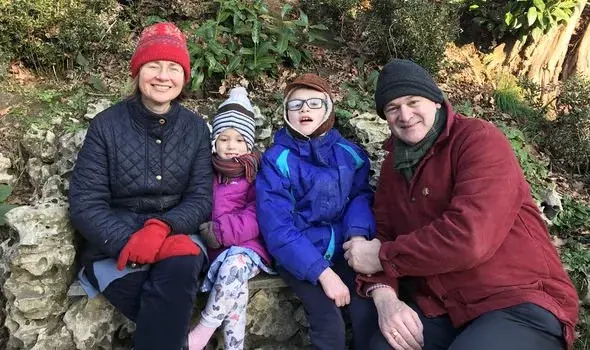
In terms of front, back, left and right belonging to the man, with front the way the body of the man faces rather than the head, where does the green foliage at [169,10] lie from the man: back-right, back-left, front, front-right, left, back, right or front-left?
right

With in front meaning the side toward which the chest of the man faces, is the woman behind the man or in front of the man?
in front

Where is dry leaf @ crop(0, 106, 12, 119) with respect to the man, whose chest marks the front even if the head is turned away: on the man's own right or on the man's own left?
on the man's own right

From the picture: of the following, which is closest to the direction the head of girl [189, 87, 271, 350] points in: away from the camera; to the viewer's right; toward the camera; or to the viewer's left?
toward the camera

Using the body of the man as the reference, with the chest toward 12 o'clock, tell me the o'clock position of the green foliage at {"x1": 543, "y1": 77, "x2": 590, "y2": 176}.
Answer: The green foliage is roughly at 5 o'clock from the man.

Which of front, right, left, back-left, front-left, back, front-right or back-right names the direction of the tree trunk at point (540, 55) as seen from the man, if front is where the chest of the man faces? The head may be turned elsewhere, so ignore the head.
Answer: back-right

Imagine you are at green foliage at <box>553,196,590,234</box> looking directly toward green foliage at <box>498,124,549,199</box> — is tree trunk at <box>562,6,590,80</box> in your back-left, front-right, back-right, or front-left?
front-right

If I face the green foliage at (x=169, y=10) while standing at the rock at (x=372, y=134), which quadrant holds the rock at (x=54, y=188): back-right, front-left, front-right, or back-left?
front-left

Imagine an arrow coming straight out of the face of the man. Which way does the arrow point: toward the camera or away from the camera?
toward the camera

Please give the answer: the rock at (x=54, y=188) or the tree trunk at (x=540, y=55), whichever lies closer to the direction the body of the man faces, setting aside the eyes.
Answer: the rock

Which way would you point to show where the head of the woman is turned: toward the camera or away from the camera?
toward the camera

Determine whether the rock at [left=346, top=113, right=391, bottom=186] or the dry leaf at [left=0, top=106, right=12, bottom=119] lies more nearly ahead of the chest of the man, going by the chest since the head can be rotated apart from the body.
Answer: the dry leaf

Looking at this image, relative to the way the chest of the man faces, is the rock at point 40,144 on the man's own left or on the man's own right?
on the man's own right

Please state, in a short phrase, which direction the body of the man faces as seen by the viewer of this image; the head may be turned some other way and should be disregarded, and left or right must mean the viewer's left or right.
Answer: facing the viewer and to the left of the viewer

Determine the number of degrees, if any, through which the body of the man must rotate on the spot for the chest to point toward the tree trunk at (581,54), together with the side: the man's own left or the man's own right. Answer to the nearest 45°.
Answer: approximately 135° to the man's own right
